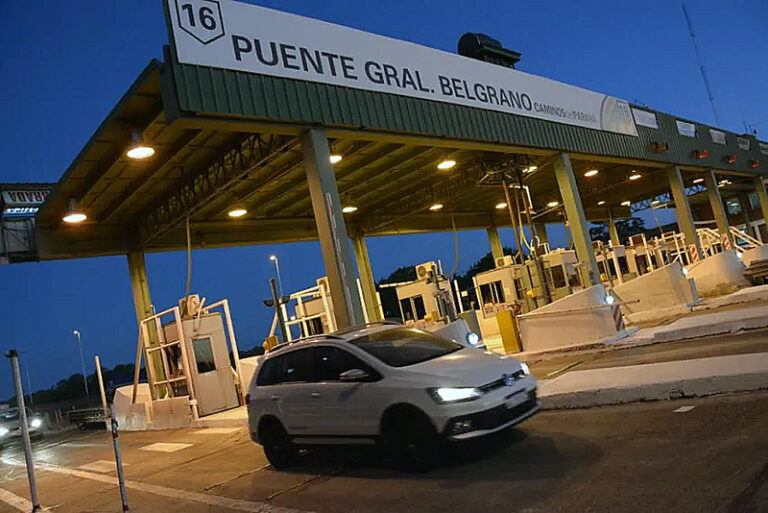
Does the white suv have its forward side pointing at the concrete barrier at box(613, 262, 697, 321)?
no

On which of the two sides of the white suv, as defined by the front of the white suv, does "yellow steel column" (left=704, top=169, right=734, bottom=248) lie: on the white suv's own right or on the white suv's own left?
on the white suv's own left

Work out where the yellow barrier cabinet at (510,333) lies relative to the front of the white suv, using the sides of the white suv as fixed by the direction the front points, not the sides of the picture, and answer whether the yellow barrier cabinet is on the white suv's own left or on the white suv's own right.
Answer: on the white suv's own left

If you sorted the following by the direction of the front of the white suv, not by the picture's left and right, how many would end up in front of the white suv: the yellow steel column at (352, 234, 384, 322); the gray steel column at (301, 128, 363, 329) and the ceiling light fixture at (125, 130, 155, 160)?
0

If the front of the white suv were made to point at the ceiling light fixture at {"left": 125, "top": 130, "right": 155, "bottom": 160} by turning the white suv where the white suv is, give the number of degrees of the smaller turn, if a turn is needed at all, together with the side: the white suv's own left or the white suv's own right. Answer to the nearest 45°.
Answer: approximately 180°

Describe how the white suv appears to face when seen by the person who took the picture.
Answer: facing the viewer and to the right of the viewer

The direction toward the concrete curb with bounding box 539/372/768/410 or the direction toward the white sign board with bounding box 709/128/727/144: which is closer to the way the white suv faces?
the concrete curb

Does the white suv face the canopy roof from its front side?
no

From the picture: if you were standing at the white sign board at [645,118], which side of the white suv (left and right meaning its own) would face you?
left

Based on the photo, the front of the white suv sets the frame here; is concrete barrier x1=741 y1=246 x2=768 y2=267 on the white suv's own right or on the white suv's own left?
on the white suv's own left

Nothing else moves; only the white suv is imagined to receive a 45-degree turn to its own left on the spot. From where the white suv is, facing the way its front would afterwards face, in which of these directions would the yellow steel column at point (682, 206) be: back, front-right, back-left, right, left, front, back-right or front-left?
front-left

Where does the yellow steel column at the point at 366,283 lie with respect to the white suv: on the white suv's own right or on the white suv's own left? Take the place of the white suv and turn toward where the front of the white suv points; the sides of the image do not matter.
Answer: on the white suv's own left

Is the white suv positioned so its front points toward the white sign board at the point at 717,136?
no

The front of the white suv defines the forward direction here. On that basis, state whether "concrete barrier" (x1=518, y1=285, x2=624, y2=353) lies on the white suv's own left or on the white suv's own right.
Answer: on the white suv's own left

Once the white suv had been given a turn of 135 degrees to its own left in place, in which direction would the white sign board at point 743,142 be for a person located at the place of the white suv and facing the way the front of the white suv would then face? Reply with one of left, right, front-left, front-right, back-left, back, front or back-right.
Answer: front-right
